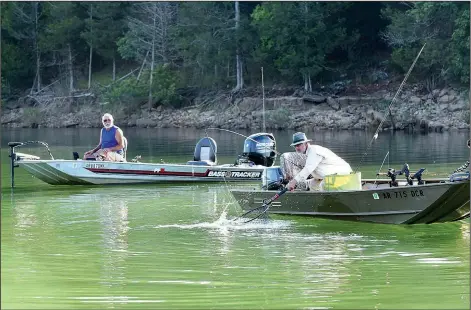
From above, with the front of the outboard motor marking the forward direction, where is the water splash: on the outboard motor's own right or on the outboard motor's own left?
on the outboard motor's own left

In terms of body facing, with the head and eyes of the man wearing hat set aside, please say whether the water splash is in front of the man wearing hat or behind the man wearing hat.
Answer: in front

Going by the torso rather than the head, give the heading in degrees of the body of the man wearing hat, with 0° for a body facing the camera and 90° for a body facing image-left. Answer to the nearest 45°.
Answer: approximately 90°

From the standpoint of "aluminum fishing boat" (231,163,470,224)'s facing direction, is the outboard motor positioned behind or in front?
behind

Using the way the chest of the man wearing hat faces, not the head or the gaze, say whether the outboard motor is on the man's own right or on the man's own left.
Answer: on the man's own right

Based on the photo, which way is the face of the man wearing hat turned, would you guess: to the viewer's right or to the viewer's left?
to the viewer's left

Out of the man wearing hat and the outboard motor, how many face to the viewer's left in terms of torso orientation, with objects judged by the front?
2

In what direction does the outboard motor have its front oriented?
to the viewer's left

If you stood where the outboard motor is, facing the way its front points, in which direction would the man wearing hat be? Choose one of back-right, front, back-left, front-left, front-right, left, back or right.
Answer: left
